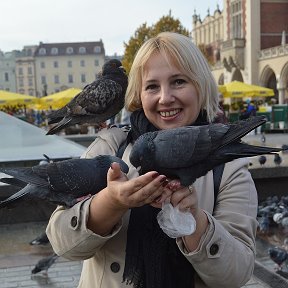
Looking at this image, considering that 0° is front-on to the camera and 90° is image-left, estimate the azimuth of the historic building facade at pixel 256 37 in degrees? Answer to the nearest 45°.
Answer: approximately 45°

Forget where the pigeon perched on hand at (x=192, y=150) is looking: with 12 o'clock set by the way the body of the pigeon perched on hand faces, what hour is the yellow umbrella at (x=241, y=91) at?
The yellow umbrella is roughly at 3 o'clock from the pigeon perched on hand.

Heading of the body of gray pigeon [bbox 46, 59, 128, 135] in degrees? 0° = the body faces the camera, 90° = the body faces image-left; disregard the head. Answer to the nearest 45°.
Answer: approximately 270°

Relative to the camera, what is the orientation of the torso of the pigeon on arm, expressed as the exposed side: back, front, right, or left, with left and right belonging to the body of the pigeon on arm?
right

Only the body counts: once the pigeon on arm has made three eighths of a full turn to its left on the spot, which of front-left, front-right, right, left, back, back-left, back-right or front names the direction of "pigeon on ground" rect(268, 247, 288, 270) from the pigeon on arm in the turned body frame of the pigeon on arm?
right

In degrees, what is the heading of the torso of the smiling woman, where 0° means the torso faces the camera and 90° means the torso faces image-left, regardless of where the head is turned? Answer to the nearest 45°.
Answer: approximately 0°

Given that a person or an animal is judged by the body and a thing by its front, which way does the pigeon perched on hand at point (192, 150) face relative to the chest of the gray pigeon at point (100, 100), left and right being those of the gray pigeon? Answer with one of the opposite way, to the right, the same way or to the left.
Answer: the opposite way

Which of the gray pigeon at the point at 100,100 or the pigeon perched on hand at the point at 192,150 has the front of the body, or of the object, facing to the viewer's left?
the pigeon perched on hand

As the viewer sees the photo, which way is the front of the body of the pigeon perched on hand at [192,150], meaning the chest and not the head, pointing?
to the viewer's left
